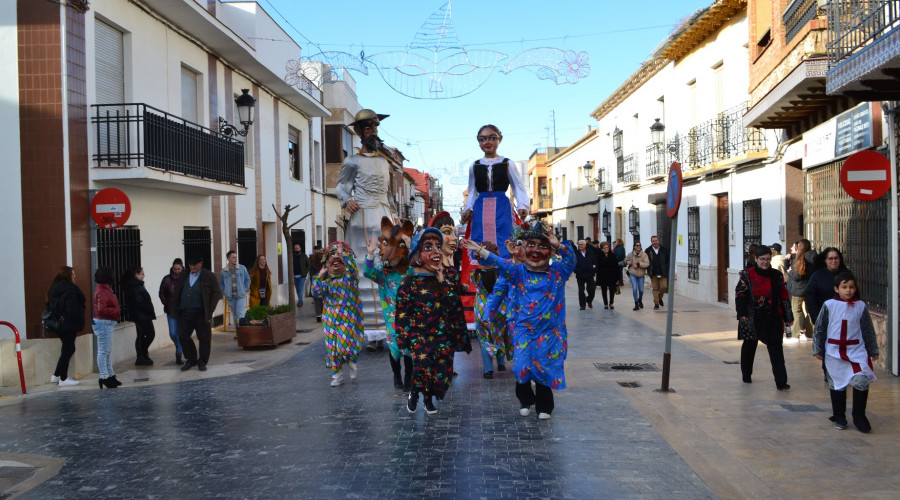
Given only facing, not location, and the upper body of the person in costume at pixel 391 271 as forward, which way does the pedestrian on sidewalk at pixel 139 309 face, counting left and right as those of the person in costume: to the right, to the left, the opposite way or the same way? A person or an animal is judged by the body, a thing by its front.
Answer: to the left

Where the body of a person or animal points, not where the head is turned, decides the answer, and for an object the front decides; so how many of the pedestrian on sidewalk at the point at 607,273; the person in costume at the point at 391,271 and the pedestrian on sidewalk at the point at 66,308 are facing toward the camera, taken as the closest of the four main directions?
2

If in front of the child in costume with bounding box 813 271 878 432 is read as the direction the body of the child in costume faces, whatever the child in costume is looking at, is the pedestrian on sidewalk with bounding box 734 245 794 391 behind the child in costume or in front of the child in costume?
behind

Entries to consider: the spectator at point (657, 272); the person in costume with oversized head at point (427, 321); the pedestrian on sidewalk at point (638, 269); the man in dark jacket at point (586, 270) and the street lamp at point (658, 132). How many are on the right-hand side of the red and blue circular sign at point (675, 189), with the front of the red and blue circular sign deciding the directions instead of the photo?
4

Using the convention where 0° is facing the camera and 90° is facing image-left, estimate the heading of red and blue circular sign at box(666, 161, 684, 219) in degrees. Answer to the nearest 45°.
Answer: approximately 90°

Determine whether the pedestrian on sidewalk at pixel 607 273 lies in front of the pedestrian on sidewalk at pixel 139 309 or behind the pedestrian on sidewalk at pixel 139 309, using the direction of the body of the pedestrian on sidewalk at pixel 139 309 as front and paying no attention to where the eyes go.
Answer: in front

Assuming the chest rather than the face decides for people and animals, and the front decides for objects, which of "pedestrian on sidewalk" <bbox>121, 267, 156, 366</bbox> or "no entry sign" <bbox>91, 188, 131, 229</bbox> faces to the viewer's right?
the pedestrian on sidewalk

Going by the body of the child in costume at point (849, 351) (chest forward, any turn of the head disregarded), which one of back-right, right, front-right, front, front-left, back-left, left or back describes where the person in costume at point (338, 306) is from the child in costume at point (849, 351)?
right

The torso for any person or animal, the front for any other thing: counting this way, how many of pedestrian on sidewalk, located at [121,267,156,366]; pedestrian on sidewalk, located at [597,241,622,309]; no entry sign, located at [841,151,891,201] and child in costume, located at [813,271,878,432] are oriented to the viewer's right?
1

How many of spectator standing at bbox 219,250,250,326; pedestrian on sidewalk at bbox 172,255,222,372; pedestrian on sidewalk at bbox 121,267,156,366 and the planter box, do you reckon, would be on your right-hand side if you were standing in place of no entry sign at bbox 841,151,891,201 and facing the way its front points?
4

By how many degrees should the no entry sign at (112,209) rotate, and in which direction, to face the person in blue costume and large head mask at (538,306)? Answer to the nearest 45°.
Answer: approximately 45° to its left

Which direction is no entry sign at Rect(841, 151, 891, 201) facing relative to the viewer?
toward the camera

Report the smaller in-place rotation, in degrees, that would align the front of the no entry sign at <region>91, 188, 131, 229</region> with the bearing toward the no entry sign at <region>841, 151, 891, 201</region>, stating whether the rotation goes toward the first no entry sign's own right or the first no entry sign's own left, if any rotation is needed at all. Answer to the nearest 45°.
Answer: approximately 45° to the first no entry sign's own left

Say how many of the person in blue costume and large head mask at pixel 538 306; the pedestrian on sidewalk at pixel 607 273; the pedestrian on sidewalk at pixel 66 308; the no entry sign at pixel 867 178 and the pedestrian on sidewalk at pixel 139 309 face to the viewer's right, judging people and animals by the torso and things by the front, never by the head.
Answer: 2
